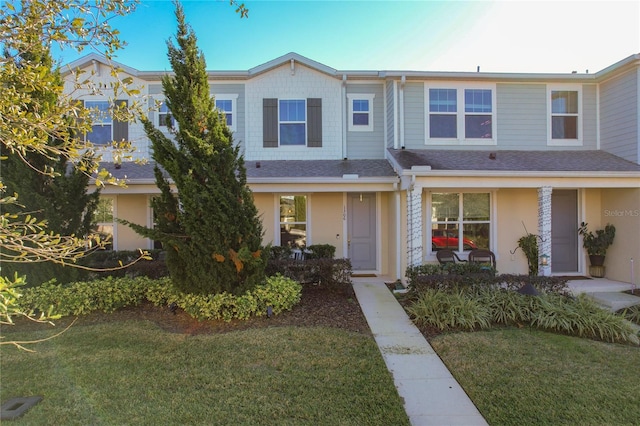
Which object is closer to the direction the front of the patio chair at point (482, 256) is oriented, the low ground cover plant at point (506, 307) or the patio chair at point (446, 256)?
the low ground cover plant

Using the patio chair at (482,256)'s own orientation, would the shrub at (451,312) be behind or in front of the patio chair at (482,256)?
in front

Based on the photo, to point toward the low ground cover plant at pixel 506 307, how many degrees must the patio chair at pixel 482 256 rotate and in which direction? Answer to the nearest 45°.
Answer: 0° — it already faces it

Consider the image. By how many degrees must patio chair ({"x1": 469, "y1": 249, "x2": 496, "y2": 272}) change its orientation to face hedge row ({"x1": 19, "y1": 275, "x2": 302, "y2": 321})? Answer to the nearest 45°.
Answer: approximately 45° to its right

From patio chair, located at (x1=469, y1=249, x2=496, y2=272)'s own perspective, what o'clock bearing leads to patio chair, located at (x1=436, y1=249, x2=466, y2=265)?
patio chair, located at (x1=436, y1=249, x2=466, y2=265) is roughly at 2 o'clock from patio chair, located at (x1=469, y1=249, x2=496, y2=272).

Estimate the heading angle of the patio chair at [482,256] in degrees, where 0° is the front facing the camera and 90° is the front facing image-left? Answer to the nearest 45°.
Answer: approximately 0°

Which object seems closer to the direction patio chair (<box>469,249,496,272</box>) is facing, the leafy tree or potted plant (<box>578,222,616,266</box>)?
the leafy tree

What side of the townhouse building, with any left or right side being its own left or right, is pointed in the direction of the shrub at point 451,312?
front

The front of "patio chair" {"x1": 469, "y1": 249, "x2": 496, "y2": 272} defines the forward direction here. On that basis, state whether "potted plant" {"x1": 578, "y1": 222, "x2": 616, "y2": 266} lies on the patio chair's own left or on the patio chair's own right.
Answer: on the patio chair's own left

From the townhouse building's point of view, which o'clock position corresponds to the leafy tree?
The leafy tree is roughly at 2 o'clock from the townhouse building.

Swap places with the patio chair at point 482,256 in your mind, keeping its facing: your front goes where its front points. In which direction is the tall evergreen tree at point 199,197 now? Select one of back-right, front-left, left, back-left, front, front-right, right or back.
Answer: front-right

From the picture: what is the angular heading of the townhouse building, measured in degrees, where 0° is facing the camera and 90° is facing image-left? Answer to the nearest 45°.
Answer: approximately 0°
